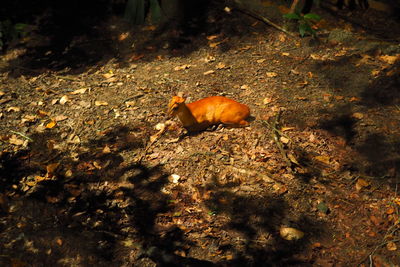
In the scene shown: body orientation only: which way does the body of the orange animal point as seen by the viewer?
to the viewer's left

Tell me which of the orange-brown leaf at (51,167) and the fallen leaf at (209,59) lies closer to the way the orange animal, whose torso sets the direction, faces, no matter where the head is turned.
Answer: the orange-brown leaf

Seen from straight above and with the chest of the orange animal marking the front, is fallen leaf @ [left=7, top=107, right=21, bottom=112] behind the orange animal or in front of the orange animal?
in front

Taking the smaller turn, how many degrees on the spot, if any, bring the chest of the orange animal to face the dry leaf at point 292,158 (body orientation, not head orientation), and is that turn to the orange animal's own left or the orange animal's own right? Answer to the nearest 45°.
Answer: approximately 135° to the orange animal's own left

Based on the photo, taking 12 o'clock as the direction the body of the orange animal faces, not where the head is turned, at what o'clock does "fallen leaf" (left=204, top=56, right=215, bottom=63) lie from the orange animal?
The fallen leaf is roughly at 3 o'clock from the orange animal.

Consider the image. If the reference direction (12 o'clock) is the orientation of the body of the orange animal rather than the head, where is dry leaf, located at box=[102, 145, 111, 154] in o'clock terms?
The dry leaf is roughly at 12 o'clock from the orange animal.

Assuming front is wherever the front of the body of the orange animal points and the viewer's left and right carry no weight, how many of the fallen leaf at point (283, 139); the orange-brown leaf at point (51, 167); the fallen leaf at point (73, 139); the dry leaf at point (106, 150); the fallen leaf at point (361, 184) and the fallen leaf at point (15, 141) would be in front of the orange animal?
4

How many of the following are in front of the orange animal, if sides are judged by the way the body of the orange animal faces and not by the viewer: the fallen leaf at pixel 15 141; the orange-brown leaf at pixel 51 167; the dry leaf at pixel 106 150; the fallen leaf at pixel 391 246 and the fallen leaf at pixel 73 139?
4

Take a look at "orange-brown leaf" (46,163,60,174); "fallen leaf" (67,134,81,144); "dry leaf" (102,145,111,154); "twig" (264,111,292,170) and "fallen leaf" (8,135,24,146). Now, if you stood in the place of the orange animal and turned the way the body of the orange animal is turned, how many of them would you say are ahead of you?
4

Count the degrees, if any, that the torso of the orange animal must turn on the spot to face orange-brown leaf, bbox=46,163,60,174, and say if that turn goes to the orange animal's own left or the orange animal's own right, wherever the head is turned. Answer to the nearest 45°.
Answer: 0° — it already faces it

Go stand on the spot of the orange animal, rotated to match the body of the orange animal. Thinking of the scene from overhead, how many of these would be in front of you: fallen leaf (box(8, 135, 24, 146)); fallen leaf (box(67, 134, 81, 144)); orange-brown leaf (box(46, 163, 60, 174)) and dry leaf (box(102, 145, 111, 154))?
4

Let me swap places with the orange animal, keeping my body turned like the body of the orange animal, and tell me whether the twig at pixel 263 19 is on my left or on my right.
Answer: on my right

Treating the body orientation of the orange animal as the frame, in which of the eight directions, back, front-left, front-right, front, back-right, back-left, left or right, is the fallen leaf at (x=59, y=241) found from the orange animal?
front-left

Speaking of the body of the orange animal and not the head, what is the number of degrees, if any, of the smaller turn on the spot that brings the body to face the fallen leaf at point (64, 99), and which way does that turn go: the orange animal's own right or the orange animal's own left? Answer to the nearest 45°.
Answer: approximately 45° to the orange animal's own right

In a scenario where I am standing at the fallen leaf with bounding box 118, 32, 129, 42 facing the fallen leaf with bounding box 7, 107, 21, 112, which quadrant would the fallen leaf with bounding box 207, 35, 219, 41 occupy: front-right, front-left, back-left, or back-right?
back-left

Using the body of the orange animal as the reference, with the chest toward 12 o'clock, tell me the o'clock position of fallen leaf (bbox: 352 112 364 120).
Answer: The fallen leaf is roughly at 6 o'clock from the orange animal.

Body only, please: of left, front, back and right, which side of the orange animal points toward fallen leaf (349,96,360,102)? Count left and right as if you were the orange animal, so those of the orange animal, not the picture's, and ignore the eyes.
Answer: back

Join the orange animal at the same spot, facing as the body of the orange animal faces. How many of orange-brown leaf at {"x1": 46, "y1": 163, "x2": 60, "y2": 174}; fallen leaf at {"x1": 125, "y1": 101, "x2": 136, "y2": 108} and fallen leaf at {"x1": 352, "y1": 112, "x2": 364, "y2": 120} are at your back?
1
